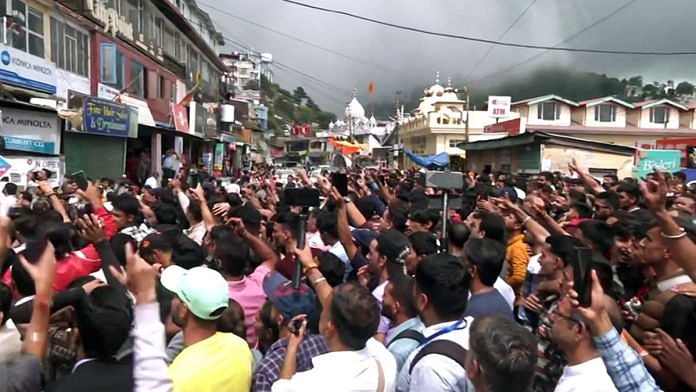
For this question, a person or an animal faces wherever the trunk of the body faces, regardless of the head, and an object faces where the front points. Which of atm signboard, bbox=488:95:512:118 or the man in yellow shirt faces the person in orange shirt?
the atm signboard

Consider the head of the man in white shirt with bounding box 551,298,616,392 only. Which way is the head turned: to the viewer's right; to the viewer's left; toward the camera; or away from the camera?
to the viewer's left

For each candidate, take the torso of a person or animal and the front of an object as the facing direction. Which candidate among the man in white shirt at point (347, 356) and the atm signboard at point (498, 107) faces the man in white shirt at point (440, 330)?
the atm signboard

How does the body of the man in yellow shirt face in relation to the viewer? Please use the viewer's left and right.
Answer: facing away from the viewer and to the left of the viewer

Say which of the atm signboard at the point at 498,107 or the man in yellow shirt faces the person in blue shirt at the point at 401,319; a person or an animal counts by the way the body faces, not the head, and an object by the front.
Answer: the atm signboard

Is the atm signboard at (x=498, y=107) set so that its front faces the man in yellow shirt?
yes

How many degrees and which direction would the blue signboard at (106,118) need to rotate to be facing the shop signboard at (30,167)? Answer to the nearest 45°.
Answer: approximately 45° to its right

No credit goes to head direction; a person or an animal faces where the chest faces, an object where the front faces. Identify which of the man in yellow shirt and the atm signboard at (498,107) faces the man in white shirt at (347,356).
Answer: the atm signboard

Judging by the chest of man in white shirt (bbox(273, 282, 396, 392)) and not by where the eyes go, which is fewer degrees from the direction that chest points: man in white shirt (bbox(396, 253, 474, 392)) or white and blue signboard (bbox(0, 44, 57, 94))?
the white and blue signboard

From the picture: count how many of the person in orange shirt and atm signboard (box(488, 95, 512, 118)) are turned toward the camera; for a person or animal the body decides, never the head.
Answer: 1
